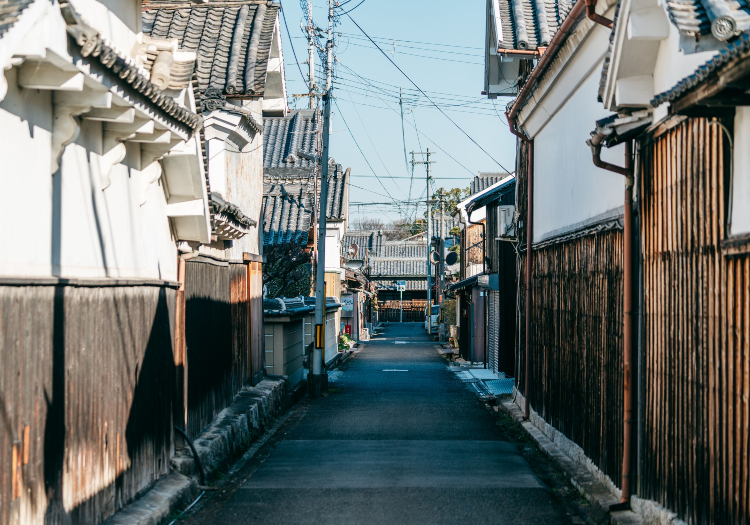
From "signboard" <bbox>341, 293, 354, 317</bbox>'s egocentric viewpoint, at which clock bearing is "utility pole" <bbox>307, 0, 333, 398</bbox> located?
The utility pole is roughly at 12 o'clock from the signboard.

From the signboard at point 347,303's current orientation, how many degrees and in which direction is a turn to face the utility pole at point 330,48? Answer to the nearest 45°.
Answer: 0° — it already faces it

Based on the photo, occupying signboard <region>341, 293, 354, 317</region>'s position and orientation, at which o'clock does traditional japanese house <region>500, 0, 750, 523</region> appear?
The traditional japanese house is roughly at 12 o'clock from the signboard.

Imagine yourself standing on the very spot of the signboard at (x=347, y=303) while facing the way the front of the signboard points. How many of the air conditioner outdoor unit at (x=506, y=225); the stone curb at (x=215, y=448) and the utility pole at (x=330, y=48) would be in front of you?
3

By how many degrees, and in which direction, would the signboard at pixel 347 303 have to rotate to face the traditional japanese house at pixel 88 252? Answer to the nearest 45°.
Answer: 0° — it already faces it

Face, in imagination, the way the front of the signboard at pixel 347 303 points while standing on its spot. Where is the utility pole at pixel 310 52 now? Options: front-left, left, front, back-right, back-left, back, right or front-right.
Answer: front

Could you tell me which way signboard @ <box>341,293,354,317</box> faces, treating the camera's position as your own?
facing the viewer

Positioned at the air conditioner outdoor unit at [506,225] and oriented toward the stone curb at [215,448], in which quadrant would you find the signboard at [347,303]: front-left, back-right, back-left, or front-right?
back-right

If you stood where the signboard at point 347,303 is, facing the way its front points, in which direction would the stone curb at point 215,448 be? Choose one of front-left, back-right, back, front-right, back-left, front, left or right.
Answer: front

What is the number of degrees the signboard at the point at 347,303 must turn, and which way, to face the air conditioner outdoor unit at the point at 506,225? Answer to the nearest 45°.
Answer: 0° — it already faces it
